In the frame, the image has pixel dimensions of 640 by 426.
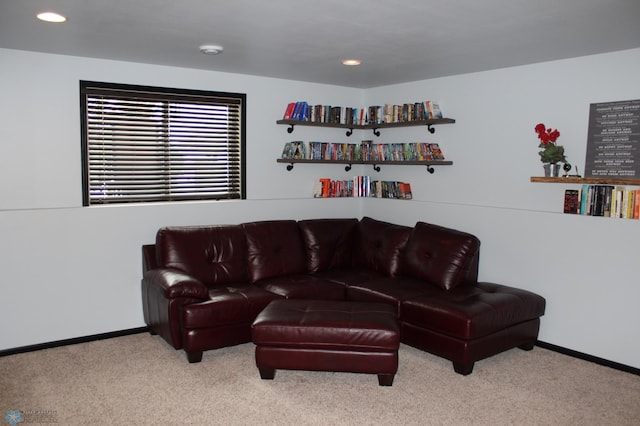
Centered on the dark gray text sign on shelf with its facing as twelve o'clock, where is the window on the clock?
The window is roughly at 1 o'clock from the dark gray text sign on shelf.

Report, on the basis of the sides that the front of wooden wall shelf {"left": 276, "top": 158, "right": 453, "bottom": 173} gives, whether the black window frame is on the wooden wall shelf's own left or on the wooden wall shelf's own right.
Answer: on the wooden wall shelf's own right

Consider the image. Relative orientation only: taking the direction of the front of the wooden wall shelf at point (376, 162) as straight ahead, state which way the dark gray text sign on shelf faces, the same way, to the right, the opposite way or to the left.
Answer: to the right

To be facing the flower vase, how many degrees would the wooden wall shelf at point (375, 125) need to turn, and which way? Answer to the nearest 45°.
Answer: approximately 45° to its left

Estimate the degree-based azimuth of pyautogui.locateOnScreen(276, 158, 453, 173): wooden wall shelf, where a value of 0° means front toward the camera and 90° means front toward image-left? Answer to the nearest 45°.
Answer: approximately 0°

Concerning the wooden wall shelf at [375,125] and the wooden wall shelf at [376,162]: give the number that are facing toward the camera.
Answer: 2

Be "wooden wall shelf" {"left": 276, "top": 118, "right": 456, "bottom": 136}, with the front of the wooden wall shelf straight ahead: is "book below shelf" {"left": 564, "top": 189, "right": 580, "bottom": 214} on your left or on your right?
on your left

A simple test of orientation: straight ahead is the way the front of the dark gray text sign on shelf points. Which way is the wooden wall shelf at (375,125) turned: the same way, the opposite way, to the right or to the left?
to the left

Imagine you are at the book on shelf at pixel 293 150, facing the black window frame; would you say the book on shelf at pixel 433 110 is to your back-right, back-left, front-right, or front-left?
back-left

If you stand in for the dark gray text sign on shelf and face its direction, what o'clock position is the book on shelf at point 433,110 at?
The book on shelf is roughly at 2 o'clock from the dark gray text sign on shelf.
